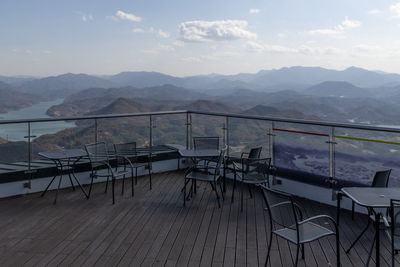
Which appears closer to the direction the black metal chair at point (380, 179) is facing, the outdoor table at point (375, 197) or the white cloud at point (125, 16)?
the outdoor table

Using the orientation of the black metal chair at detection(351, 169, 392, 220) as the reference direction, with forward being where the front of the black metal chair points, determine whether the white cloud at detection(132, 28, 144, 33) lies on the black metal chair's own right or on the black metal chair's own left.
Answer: on the black metal chair's own right

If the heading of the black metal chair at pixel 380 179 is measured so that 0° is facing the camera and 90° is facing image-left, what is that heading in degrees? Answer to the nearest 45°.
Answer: approximately 45°

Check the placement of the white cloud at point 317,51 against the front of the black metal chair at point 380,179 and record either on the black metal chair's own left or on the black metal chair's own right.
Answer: on the black metal chair's own right

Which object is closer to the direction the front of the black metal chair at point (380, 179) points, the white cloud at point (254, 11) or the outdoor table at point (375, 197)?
the outdoor table

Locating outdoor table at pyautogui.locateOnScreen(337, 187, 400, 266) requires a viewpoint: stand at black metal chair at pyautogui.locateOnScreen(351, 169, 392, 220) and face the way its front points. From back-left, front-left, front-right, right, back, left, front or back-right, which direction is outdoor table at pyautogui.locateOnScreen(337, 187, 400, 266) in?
front-left

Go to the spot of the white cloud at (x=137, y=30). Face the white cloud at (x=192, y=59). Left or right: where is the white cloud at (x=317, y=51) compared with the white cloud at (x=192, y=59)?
right

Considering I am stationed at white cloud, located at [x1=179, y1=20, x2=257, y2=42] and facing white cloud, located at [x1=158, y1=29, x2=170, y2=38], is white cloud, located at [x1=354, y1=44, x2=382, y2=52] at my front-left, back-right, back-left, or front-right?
back-right

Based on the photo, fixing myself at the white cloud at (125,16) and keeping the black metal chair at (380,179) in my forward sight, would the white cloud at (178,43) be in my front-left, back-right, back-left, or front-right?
back-left

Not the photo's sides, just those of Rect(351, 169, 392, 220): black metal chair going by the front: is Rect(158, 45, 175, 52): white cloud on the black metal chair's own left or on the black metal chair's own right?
on the black metal chair's own right
